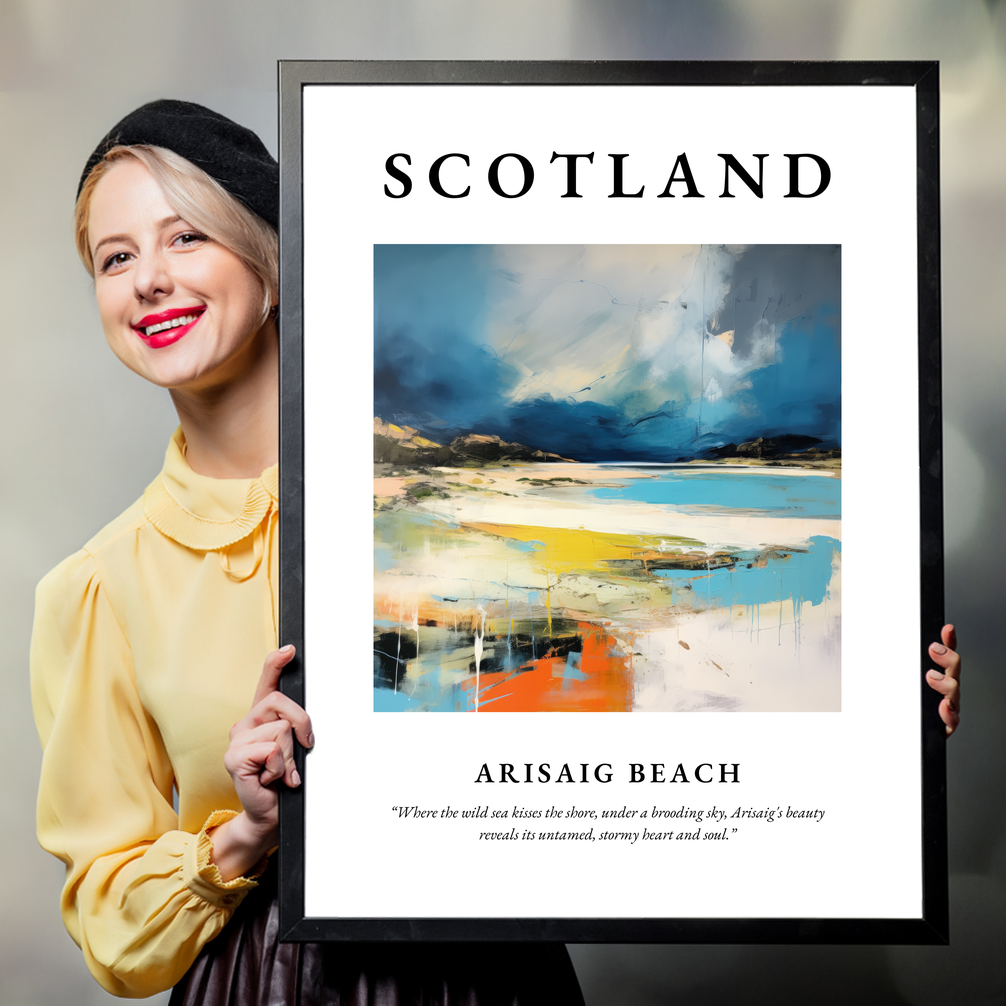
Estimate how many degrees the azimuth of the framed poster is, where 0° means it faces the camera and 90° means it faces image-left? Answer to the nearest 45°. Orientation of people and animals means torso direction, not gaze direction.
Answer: approximately 0°

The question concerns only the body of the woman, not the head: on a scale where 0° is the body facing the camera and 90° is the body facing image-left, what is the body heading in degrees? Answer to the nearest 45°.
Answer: approximately 0°
